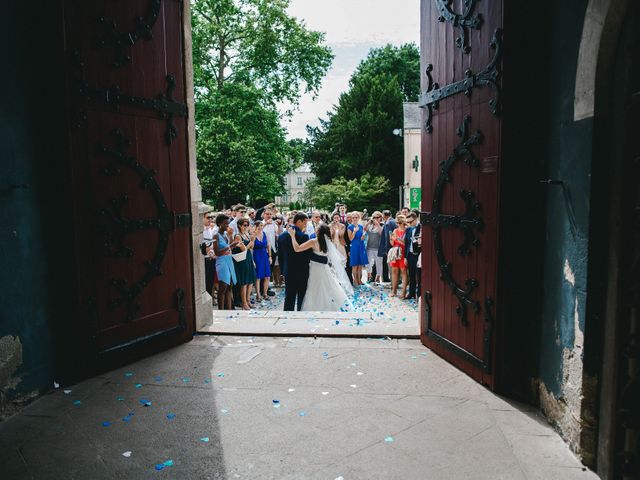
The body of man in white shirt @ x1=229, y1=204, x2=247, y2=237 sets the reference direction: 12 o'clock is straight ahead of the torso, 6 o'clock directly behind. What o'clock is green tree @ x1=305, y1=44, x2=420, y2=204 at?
The green tree is roughly at 8 o'clock from the man in white shirt.

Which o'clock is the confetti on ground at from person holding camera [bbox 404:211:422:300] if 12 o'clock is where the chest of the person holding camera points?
The confetti on ground is roughly at 11 o'clock from the person holding camera.

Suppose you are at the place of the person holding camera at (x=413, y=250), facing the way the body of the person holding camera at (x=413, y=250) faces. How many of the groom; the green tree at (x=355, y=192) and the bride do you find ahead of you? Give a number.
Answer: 2

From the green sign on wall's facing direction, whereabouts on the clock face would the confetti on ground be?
The confetti on ground is roughly at 12 o'clock from the green sign on wall.

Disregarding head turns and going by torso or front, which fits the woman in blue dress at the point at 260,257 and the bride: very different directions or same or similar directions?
very different directions

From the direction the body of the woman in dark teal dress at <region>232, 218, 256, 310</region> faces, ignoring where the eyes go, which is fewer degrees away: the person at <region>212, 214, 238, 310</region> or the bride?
the bride

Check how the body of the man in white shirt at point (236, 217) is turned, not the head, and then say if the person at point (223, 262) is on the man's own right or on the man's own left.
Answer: on the man's own right

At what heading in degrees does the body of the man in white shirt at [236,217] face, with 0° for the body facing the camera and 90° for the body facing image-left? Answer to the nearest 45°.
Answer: approximately 315°

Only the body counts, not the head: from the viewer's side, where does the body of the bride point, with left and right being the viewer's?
facing away from the viewer and to the left of the viewer

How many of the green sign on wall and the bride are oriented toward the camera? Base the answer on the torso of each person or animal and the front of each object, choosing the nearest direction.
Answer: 1
